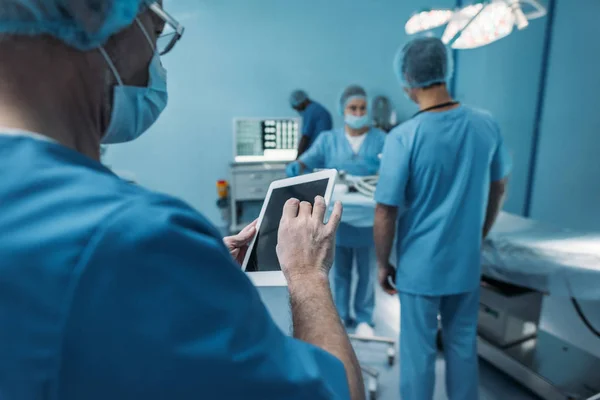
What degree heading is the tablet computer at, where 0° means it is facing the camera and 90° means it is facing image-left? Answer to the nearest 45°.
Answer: approximately 45°

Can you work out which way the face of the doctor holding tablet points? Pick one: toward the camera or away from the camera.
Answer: away from the camera

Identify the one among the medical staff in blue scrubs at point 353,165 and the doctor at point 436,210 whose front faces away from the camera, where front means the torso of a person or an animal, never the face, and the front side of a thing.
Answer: the doctor

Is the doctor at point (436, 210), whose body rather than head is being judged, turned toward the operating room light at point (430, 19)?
yes

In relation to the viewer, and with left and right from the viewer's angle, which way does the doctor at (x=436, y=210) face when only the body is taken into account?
facing away from the viewer
